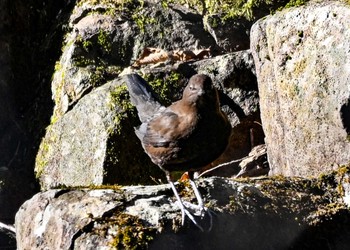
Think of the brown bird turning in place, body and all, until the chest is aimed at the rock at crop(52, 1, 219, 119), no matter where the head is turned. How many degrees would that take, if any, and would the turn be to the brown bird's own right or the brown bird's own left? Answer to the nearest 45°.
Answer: approximately 135° to the brown bird's own left

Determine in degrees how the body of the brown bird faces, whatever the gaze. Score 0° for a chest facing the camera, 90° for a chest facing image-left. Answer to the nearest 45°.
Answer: approximately 315°

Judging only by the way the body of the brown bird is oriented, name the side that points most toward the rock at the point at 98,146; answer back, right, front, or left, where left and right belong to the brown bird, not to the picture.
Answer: back

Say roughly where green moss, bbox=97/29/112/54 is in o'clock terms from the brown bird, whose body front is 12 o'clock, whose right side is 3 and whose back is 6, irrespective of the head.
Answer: The green moss is roughly at 7 o'clock from the brown bird.
